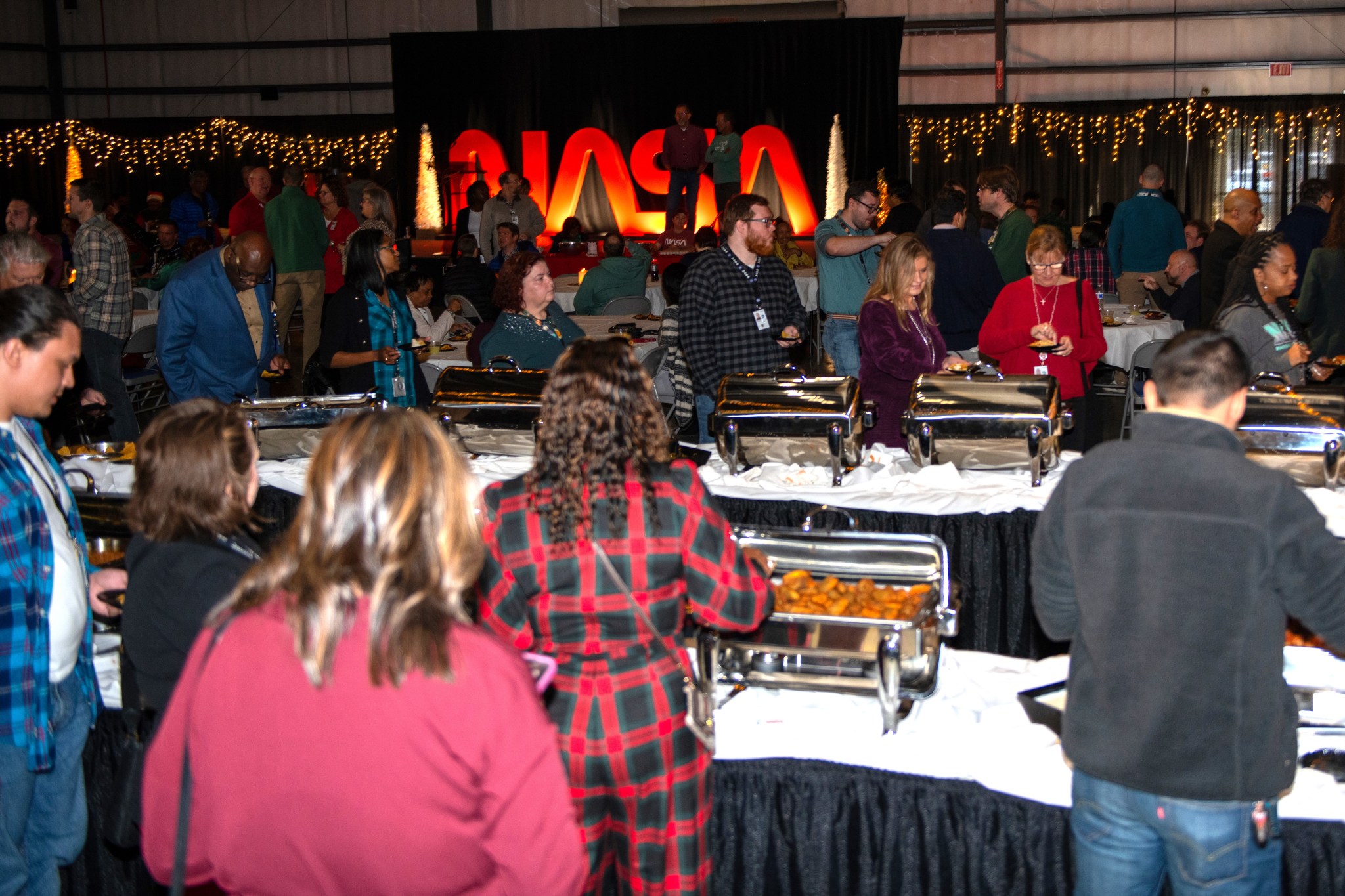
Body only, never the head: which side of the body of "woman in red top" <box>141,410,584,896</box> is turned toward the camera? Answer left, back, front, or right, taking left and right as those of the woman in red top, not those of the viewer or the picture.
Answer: back

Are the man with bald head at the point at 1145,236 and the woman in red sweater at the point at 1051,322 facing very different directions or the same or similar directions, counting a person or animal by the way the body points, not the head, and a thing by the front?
very different directions

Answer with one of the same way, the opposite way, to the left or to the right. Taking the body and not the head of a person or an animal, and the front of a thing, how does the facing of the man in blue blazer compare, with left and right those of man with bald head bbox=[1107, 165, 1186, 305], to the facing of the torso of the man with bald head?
to the right

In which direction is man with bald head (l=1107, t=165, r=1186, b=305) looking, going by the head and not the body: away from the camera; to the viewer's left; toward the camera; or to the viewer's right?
away from the camera

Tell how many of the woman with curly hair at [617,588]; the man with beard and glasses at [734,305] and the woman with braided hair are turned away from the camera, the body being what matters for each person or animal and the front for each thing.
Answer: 1

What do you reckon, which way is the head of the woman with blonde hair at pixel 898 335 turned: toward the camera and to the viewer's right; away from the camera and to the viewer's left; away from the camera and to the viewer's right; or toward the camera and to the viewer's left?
toward the camera and to the viewer's right

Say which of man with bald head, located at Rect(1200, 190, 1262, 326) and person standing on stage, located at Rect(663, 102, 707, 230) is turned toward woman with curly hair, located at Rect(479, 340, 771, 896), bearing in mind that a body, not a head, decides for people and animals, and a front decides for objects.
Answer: the person standing on stage

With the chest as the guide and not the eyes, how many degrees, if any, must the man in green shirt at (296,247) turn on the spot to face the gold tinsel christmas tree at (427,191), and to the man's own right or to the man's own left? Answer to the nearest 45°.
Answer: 0° — they already face it

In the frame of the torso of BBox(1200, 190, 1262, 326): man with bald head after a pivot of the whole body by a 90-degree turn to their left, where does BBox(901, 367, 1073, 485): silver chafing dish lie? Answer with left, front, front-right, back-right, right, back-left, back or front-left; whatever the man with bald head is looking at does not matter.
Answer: back

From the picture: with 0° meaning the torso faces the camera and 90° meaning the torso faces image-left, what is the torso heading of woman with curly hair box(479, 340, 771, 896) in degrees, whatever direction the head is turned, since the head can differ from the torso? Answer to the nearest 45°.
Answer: approximately 180°

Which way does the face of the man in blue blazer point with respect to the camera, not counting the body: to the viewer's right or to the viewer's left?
to the viewer's right

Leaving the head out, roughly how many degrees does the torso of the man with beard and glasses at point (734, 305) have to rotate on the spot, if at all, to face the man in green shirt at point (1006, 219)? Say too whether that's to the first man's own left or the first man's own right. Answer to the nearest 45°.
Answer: approximately 90° to the first man's own left

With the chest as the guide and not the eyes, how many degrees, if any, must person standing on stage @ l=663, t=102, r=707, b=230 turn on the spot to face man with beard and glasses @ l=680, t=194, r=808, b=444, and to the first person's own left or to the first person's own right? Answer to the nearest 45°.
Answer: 0° — they already face them

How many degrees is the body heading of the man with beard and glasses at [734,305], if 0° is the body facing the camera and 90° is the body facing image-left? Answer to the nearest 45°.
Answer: approximately 315°

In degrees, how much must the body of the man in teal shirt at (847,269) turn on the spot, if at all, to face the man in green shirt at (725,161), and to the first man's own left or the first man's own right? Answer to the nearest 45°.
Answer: approximately 135° to the first man's own left

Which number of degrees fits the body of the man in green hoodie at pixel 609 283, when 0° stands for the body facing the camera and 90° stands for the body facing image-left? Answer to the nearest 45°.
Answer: approximately 180°

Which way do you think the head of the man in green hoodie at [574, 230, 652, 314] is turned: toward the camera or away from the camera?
away from the camera

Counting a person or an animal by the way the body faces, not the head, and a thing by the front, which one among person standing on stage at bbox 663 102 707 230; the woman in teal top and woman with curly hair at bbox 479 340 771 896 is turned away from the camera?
the woman with curly hair
